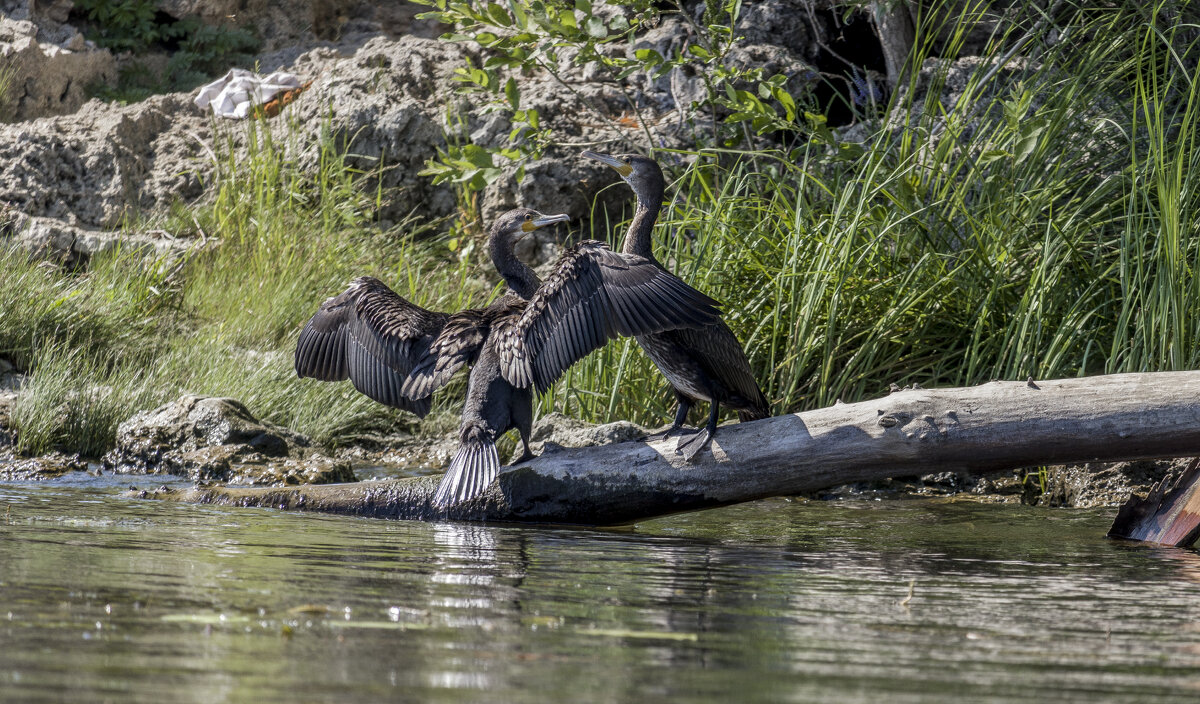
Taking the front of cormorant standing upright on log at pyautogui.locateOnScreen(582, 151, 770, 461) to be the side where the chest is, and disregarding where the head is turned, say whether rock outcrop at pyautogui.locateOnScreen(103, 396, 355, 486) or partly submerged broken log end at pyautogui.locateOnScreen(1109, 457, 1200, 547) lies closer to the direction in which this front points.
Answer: the rock outcrop

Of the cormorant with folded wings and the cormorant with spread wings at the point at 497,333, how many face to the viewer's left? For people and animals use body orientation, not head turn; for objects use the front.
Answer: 1

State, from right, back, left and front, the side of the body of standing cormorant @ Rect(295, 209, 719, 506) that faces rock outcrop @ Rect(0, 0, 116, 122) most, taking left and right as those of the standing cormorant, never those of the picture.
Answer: left

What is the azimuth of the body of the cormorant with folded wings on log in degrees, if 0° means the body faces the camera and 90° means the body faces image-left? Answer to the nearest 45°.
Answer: approximately 90°

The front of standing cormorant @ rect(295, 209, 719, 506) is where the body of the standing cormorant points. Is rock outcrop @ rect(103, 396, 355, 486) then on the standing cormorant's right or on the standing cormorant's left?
on the standing cormorant's left

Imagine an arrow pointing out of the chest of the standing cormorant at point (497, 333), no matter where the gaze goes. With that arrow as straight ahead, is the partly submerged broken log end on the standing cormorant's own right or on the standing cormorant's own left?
on the standing cormorant's own right

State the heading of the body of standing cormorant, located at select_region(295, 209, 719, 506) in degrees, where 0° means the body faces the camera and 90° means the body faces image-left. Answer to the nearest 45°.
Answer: approximately 225°
